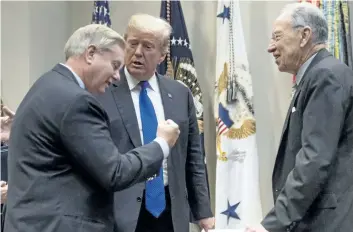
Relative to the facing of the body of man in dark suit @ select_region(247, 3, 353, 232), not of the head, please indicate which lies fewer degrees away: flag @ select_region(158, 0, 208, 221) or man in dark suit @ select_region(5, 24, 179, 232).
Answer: the man in dark suit

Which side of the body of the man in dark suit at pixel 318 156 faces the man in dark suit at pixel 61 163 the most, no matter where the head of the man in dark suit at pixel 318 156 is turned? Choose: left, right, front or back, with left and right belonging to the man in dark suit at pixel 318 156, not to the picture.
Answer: front

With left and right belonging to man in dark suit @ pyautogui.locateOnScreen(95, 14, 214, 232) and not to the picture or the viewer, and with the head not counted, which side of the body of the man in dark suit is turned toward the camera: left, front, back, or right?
front

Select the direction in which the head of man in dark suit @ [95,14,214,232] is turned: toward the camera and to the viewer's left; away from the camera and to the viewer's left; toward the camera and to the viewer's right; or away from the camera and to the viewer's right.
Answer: toward the camera and to the viewer's left

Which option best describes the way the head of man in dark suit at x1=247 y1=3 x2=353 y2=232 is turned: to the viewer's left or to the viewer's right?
to the viewer's left

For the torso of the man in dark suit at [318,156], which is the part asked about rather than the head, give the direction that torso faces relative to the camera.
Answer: to the viewer's left

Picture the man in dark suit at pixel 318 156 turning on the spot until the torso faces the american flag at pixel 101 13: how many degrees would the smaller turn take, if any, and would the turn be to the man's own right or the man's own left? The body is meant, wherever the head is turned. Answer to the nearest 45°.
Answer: approximately 45° to the man's own right

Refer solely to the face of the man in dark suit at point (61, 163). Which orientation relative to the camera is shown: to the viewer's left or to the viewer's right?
to the viewer's right

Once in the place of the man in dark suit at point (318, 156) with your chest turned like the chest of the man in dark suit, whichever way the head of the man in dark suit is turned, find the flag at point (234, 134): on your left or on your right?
on your right
